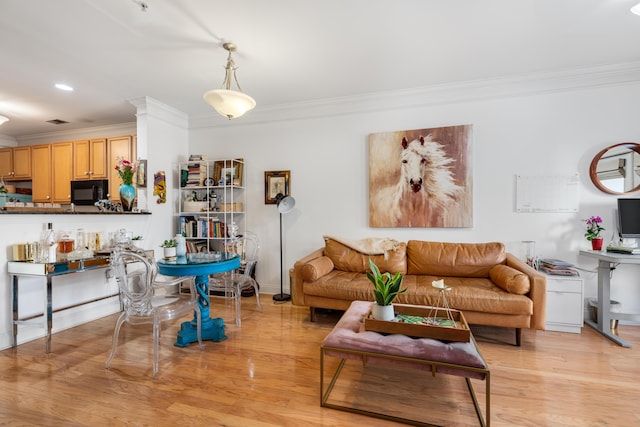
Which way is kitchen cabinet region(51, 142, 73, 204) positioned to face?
toward the camera

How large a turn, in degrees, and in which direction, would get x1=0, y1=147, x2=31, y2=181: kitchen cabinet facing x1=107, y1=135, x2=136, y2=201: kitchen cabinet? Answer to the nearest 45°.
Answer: approximately 90° to its left

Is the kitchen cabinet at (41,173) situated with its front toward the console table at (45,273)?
yes

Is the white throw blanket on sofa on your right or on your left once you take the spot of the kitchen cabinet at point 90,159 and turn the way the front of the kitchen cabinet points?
on your left

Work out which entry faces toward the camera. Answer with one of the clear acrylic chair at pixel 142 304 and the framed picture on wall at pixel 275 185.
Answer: the framed picture on wall

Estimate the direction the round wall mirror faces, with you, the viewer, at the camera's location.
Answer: facing the viewer

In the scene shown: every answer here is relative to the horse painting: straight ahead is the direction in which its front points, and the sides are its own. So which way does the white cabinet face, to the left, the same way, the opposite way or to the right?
the same way

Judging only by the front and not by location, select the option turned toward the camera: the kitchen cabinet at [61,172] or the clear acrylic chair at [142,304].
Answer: the kitchen cabinet

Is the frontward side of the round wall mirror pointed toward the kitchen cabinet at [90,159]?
no

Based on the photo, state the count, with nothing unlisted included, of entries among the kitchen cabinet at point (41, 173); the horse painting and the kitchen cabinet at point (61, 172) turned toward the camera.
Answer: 3

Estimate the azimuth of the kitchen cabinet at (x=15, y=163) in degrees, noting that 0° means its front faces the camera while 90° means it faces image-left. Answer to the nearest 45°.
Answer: approximately 45°

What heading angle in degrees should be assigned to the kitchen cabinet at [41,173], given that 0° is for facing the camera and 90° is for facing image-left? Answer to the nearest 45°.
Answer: approximately 0°

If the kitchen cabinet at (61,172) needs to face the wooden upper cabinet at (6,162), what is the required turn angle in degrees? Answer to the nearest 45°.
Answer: approximately 135° to its right

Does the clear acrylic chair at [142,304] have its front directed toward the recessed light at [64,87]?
no

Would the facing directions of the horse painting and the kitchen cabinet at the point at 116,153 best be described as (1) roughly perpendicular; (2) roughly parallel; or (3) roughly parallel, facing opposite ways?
roughly parallel

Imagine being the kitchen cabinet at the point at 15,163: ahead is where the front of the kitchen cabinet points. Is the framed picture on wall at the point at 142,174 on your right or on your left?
on your left

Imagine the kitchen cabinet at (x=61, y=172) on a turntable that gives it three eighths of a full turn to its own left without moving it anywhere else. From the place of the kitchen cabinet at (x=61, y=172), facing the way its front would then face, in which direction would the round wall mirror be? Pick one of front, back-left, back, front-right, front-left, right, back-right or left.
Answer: right

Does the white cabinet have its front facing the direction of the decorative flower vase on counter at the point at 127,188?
no

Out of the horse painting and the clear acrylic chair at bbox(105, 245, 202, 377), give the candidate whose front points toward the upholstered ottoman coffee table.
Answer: the horse painting

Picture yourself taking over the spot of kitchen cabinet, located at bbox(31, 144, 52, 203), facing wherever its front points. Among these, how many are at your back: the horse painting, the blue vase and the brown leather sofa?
0
